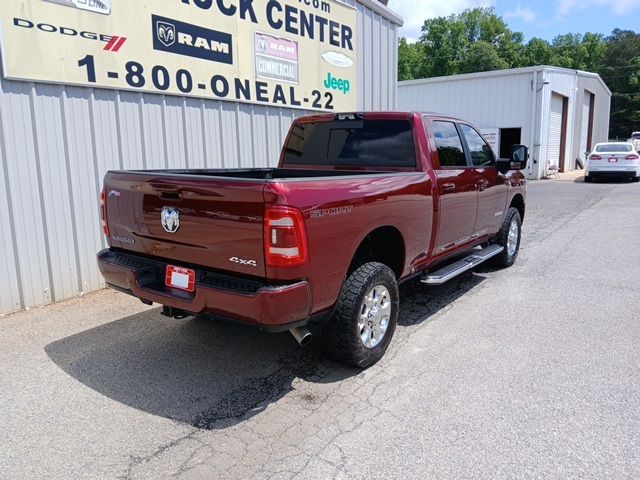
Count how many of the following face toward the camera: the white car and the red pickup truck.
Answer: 0

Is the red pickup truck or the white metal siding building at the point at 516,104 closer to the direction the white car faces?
the white metal siding building

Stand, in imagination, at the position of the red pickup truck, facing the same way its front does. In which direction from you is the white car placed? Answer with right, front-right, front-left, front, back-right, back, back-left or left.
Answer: front

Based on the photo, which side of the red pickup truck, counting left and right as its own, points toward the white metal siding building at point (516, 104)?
front

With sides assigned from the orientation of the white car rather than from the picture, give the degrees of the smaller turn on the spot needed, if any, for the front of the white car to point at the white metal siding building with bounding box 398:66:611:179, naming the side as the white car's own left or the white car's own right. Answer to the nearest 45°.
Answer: approximately 90° to the white car's own left

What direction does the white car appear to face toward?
away from the camera

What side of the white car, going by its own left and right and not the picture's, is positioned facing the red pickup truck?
back

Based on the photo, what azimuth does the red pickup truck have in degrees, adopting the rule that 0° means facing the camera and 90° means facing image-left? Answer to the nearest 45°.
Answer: approximately 225°
